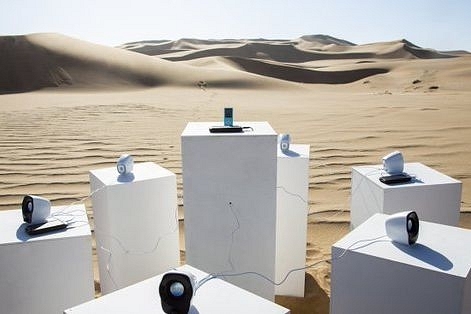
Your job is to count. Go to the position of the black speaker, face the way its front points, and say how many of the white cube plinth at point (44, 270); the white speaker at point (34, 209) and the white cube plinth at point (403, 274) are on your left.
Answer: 1

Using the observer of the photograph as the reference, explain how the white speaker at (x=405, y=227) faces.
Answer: facing the viewer and to the right of the viewer

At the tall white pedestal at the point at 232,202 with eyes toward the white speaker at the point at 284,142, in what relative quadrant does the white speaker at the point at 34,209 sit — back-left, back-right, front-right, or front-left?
back-left

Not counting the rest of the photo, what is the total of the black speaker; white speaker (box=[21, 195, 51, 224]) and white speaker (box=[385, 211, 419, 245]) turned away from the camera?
0

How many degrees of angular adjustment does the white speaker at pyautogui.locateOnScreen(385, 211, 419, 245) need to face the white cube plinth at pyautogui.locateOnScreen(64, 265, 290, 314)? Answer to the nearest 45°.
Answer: approximately 90° to its right

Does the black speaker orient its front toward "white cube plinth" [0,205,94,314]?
no

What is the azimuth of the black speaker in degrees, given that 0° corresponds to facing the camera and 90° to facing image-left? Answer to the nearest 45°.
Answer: approximately 0°

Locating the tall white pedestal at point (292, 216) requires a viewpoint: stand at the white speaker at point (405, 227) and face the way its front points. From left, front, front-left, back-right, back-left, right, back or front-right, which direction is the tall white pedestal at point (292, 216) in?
back

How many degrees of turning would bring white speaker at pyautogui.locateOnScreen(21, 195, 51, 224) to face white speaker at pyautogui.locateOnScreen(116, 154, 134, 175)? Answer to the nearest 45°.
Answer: approximately 180°

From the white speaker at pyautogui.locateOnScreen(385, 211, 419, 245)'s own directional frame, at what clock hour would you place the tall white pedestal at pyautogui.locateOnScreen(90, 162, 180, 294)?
The tall white pedestal is roughly at 5 o'clock from the white speaker.

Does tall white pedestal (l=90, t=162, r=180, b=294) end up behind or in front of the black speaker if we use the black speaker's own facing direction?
behind

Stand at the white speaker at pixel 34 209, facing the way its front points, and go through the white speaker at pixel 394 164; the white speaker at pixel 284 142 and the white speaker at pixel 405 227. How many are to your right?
0

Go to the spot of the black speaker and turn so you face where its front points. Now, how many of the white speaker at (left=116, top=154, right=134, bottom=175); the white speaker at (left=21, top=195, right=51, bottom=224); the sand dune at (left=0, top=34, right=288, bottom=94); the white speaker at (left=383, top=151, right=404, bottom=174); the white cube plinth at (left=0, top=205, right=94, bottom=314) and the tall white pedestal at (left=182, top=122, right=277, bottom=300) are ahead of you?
0

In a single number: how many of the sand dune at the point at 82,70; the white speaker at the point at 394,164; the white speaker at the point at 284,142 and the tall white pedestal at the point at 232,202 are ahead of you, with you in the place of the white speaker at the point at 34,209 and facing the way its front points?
0

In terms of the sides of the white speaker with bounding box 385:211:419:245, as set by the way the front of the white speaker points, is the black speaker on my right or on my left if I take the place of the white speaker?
on my right

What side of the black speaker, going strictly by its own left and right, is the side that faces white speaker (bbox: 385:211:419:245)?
left

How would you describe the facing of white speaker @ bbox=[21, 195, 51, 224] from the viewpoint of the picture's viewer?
facing the viewer and to the left of the viewer

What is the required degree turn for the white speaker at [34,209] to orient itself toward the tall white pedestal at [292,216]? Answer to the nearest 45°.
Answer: approximately 135° to its left

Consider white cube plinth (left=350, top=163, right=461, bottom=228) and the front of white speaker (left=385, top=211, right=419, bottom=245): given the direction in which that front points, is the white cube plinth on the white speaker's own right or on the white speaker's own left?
on the white speaker's own left
